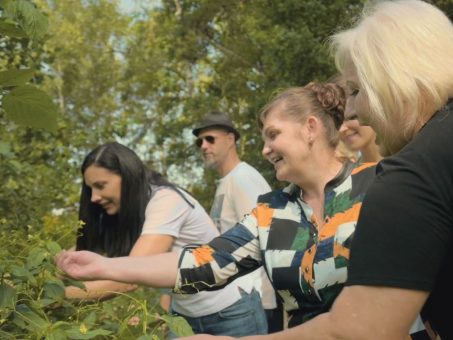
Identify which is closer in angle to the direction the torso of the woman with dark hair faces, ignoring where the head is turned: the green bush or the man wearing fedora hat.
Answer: the green bush

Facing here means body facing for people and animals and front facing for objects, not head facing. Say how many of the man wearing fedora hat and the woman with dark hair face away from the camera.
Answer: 0

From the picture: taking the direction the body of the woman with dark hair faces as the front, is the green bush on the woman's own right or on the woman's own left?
on the woman's own left

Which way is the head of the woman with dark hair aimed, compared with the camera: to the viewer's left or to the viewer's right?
to the viewer's left

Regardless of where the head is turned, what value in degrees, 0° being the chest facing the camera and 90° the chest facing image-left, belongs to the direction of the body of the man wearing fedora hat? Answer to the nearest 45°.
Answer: approximately 45°

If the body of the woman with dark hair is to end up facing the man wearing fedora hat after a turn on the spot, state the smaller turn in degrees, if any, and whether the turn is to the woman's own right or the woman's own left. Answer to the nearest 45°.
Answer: approximately 135° to the woman's own right

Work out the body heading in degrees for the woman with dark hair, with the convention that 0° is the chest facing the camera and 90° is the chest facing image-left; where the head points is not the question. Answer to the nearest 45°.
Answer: approximately 90°
